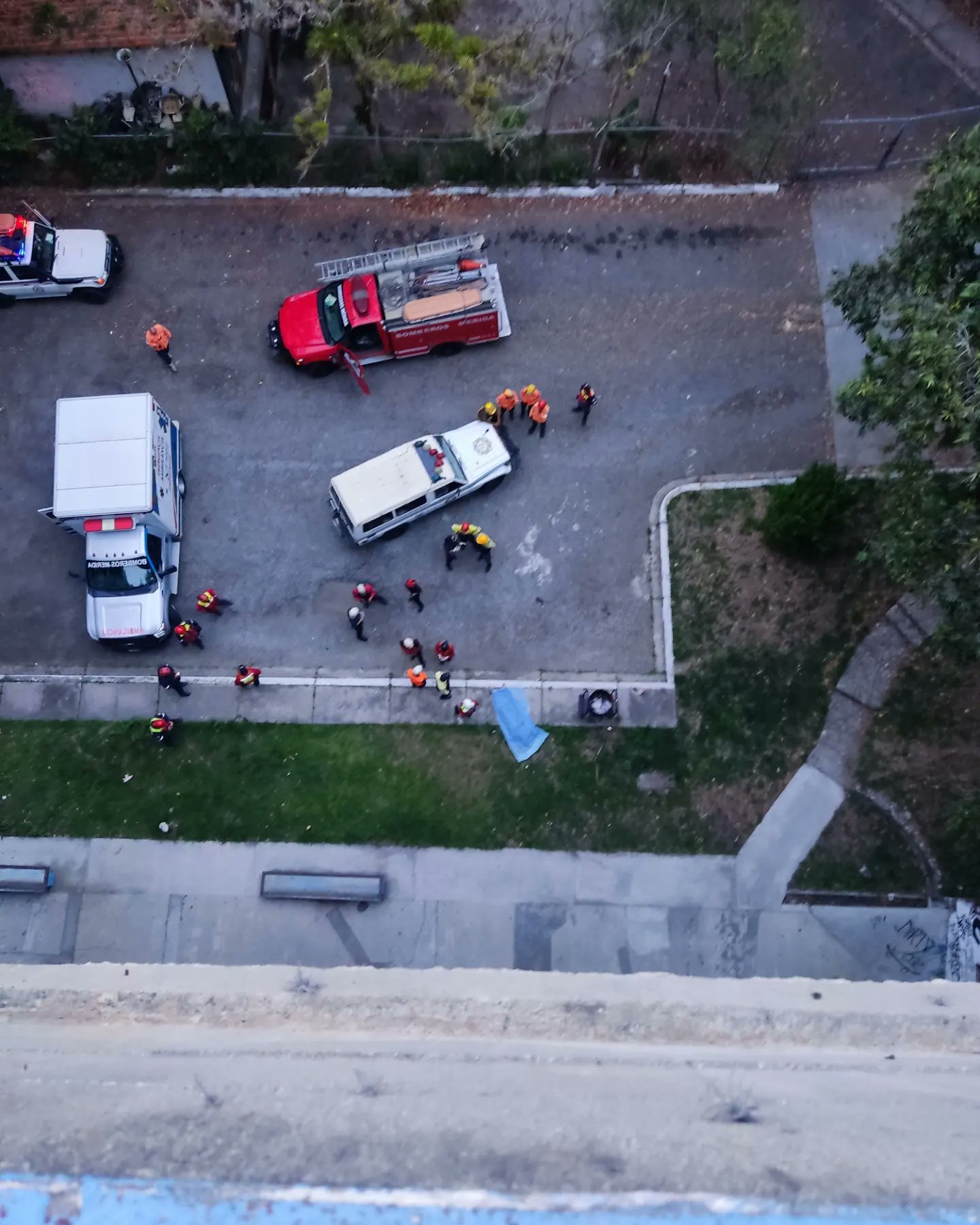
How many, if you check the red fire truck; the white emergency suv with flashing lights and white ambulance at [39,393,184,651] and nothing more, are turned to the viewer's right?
1

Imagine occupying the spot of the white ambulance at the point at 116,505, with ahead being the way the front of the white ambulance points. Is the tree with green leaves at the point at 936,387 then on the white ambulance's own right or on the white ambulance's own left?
on the white ambulance's own left

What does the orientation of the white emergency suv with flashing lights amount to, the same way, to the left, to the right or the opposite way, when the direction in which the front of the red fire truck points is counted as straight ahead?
the opposite way

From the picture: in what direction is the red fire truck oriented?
to the viewer's left

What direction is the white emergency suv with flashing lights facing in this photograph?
to the viewer's right

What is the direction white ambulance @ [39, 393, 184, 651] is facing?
toward the camera

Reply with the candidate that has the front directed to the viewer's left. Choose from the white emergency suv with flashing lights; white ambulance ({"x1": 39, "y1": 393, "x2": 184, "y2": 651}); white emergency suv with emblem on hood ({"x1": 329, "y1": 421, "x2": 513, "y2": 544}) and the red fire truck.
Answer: the red fire truck

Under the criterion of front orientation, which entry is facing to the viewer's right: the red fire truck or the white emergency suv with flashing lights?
the white emergency suv with flashing lights

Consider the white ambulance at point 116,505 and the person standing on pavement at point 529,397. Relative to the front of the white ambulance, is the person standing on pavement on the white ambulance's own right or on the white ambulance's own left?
on the white ambulance's own left

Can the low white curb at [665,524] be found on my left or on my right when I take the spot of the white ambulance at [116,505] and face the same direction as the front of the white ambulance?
on my left

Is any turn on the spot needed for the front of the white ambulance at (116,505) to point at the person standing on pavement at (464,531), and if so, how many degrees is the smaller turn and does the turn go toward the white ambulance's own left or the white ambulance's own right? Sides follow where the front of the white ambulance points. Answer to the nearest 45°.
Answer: approximately 90° to the white ambulance's own left

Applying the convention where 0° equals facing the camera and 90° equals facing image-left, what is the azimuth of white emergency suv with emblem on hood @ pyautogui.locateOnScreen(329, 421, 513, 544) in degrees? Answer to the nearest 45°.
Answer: approximately 225°
